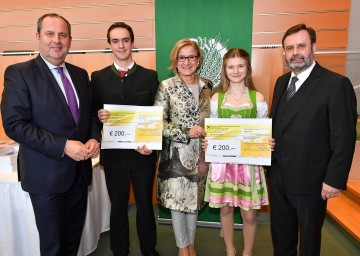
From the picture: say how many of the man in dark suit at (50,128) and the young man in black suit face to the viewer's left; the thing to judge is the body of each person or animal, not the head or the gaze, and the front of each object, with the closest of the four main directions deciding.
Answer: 0

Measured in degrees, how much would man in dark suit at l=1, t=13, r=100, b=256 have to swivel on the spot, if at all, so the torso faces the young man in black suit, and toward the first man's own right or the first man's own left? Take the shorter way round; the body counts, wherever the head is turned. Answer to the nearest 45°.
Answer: approximately 90° to the first man's own left

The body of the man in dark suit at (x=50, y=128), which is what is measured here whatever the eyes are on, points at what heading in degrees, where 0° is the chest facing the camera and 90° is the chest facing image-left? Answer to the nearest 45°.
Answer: approximately 315°

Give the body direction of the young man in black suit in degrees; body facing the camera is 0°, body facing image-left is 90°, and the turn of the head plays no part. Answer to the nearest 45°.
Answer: approximately 0°

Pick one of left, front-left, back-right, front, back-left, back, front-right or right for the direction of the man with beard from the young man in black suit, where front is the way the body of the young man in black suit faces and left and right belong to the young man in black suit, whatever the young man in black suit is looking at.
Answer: front-left

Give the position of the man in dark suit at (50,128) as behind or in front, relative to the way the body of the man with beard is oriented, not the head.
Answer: in front

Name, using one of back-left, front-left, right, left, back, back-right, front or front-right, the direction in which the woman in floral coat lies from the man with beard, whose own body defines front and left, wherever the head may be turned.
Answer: front-right
